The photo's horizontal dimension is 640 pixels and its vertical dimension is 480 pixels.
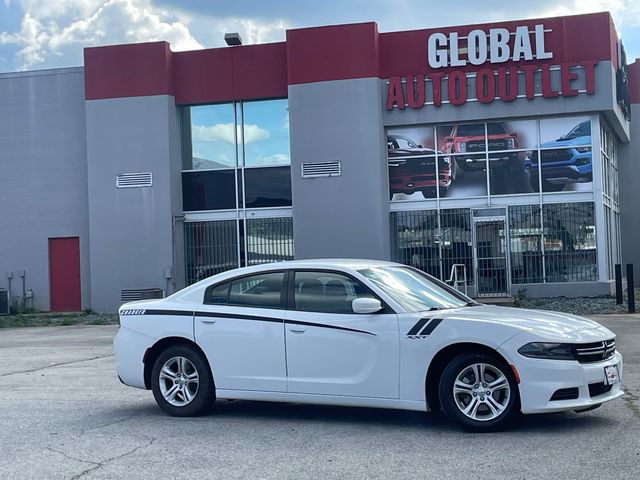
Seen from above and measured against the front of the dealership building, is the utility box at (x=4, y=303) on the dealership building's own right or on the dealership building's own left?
on the dealership building's own right

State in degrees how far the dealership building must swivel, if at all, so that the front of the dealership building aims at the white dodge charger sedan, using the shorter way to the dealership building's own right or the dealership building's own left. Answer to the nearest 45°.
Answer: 0° — it already faces it

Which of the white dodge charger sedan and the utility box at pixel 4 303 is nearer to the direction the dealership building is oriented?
the white dodge charger sedan

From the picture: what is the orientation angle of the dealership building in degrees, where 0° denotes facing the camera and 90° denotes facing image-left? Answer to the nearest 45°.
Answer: approximately 0°
